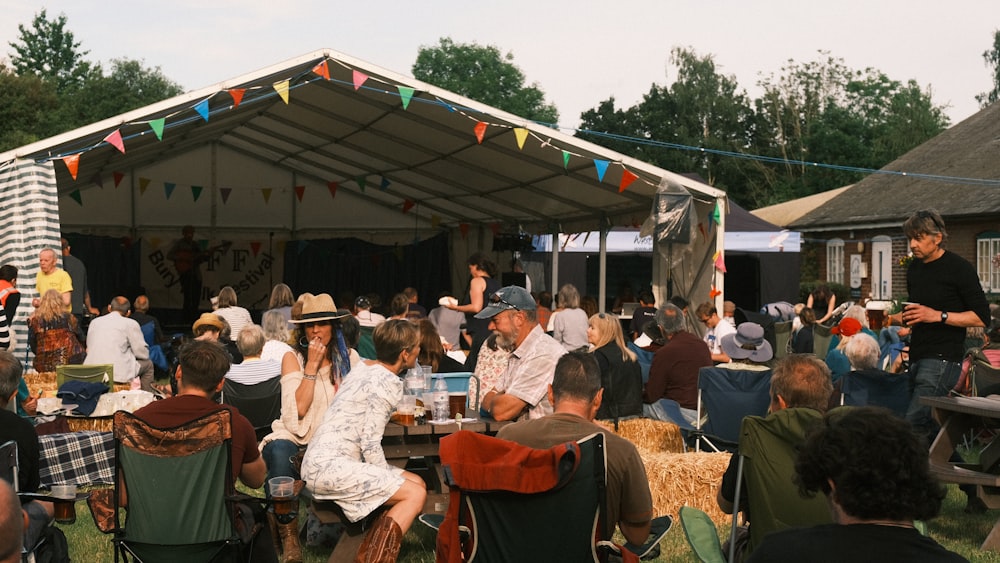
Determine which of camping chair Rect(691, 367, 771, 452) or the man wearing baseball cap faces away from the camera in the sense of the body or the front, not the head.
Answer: the camping chair

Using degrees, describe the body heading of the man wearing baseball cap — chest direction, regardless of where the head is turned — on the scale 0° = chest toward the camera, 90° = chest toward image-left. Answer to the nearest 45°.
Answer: approximately 90°

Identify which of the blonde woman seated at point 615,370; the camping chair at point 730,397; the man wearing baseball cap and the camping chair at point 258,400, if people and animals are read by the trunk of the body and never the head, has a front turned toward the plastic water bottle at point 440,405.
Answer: the man wearing baseball cap

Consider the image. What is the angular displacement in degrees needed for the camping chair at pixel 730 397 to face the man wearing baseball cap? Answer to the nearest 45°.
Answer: approximately 135° to its left

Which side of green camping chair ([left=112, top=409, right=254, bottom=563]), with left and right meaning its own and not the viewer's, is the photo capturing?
back

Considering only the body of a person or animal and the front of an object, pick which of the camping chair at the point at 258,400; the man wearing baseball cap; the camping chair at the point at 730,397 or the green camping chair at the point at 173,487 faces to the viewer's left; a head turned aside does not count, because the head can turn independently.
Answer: the man wearing baseball cap

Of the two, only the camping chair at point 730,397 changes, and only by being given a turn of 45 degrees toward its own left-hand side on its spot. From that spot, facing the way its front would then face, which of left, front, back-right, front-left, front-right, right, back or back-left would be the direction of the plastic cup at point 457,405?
left

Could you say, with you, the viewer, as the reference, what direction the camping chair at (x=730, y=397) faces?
facing away from the viewer

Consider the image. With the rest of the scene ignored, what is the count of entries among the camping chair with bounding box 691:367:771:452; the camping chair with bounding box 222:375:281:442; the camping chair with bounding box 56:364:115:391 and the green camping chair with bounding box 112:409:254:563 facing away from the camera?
4

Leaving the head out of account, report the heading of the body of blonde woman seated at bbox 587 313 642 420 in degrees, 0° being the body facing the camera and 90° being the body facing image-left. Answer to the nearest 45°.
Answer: approximately 135°

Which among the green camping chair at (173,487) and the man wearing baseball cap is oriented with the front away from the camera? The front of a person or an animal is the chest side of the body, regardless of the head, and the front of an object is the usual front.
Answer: the green camping chair

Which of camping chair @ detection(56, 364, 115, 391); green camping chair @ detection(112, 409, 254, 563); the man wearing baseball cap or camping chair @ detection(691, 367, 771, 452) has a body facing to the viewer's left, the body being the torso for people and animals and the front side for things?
the man wearing baseball cap

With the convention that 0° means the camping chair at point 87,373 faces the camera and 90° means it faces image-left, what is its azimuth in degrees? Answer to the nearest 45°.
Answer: approximately 180°
